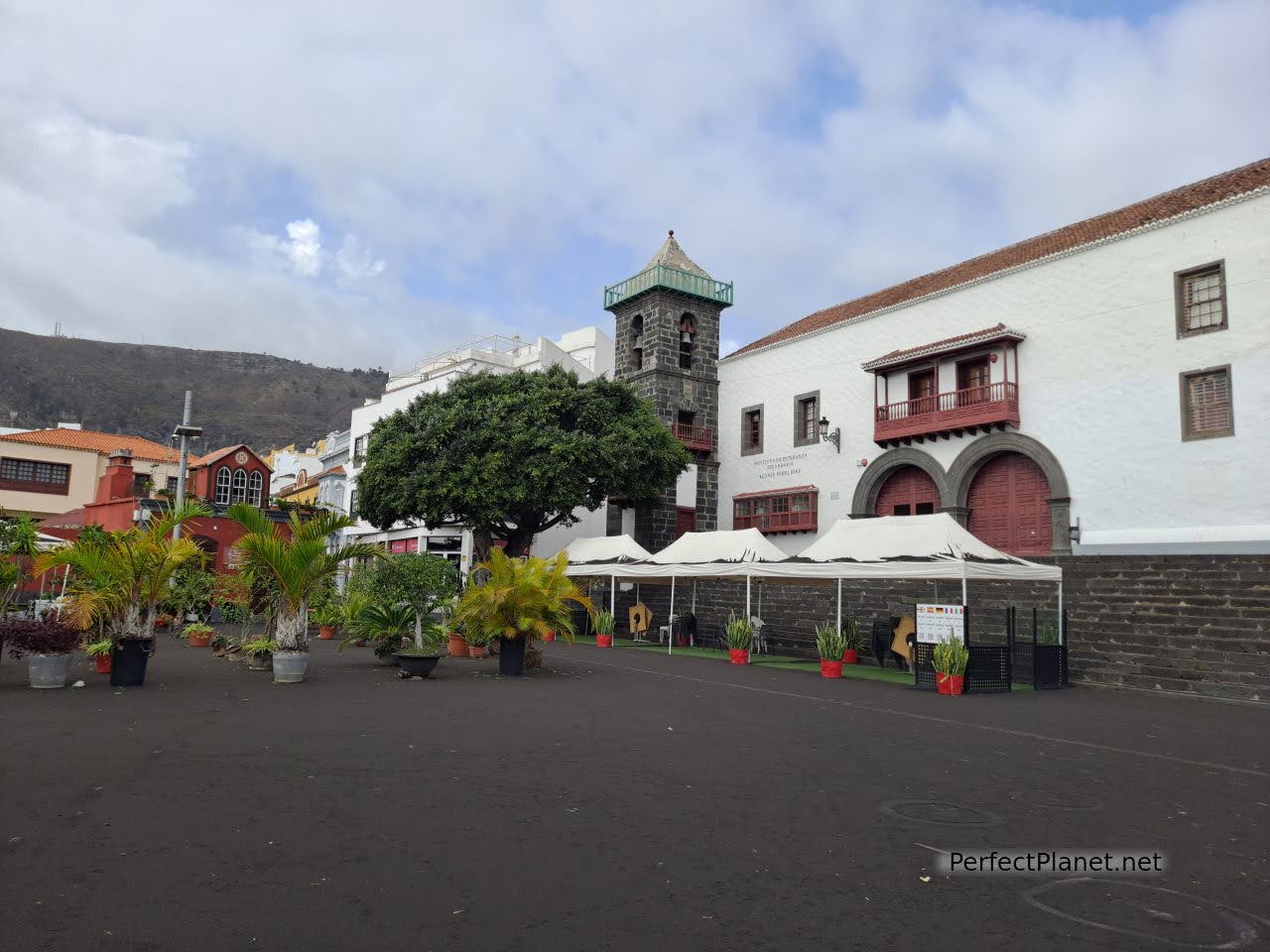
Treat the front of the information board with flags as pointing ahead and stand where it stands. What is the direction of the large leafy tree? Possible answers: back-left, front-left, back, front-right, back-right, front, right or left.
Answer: back-right

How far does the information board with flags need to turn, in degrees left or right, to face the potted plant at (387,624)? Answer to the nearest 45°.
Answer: approximately 90° to its right

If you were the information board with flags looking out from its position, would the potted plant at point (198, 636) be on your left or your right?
on your right

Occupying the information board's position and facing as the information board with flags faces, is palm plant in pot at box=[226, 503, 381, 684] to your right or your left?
on your right

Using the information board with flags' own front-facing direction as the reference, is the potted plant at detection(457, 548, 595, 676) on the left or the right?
on its right

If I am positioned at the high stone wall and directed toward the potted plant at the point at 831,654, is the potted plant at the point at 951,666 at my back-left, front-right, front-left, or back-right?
front-left

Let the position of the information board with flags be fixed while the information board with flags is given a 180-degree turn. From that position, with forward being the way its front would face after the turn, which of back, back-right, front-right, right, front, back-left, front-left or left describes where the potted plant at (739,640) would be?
front-left

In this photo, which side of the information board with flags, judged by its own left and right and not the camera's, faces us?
front

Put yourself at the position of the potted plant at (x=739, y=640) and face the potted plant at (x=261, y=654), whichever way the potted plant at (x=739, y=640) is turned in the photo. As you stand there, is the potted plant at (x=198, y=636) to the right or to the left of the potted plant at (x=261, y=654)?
right

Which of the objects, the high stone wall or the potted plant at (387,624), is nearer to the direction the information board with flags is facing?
the potted plant

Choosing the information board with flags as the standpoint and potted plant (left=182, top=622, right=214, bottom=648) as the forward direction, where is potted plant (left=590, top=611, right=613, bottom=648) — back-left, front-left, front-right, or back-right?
front-right

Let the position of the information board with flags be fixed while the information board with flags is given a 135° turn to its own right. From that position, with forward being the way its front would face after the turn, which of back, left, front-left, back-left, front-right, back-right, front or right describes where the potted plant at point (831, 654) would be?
front

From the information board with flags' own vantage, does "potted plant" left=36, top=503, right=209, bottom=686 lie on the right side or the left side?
on its right
